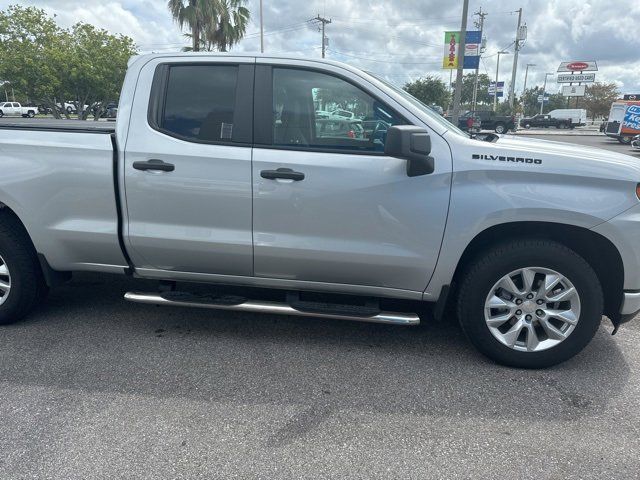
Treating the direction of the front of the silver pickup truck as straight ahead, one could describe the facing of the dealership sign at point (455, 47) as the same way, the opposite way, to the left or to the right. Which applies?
to the right

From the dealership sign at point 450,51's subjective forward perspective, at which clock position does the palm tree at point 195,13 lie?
The palm tree is roughly at 3 o'clock from the dealership sign.

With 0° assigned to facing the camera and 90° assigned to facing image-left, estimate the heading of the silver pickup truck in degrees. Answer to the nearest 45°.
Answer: approximately 270°

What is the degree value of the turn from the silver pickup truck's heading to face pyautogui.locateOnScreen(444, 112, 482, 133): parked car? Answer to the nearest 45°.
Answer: approximately 90° to its left

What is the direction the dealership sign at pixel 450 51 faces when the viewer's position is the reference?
facing the viewer

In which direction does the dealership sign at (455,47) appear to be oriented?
toward the camera

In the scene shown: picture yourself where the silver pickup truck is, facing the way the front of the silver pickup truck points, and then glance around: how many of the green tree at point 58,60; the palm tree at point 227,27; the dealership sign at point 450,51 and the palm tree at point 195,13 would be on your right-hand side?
0

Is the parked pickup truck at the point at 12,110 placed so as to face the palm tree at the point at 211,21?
no

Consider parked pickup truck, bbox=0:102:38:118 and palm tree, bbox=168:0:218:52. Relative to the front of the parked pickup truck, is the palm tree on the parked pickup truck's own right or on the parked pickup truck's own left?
on the parked pickup truck's own right

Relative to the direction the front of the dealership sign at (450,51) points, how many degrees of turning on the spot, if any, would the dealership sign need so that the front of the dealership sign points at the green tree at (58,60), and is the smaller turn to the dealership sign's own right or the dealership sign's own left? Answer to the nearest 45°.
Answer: approximately 90° to the dealership sign's own right
